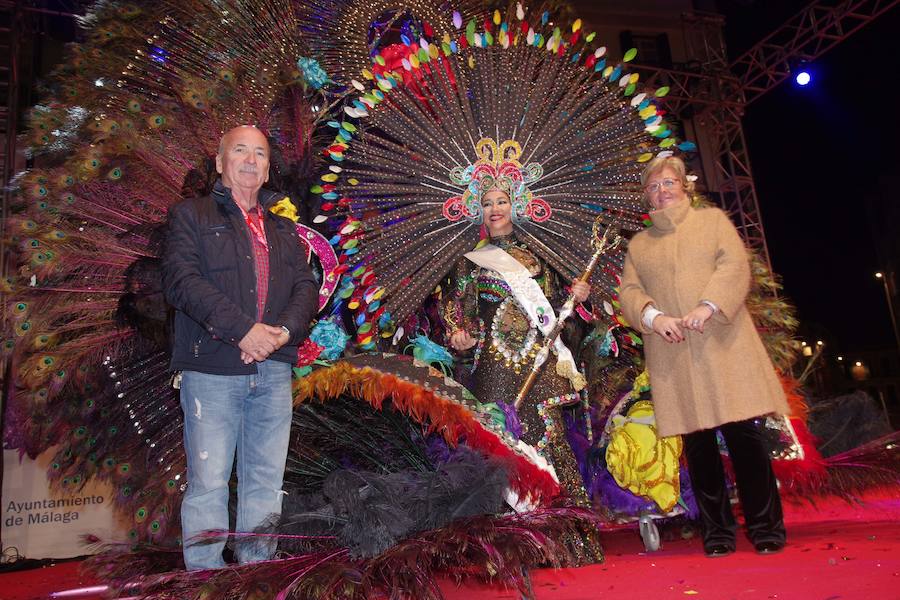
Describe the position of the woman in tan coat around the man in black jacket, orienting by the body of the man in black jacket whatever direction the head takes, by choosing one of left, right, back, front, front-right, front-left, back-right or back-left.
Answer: front-left

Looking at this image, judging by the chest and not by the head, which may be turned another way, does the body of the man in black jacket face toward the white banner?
no

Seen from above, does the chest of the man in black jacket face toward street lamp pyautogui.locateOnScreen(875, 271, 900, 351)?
no

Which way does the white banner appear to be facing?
toward the camera

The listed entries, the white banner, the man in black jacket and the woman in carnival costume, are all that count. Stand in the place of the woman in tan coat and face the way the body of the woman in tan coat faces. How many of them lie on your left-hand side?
0

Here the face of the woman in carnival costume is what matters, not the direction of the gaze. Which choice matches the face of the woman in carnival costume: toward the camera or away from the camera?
toward the camera

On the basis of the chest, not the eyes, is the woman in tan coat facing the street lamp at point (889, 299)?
no

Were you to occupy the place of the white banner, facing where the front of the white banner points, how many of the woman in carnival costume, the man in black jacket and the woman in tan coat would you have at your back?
0

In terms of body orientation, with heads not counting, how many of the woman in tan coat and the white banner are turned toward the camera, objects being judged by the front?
2

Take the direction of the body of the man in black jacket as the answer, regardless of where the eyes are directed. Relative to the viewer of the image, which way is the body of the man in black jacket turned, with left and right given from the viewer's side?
facing the viewer and to the right of the viewer

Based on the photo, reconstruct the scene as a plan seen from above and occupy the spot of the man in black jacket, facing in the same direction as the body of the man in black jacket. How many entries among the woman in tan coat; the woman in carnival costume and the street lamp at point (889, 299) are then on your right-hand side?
0

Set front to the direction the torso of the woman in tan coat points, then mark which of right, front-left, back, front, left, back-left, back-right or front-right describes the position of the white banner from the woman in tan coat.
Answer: right

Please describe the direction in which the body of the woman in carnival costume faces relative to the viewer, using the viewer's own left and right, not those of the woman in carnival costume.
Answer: facing the viewer

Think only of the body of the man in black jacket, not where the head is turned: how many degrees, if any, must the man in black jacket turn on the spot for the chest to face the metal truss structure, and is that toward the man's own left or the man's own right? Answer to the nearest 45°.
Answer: approximately 90° to the man's own left

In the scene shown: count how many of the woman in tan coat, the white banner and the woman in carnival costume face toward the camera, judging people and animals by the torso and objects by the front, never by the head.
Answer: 3

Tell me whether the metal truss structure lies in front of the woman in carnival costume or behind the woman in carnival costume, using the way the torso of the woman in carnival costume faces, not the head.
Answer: behind
